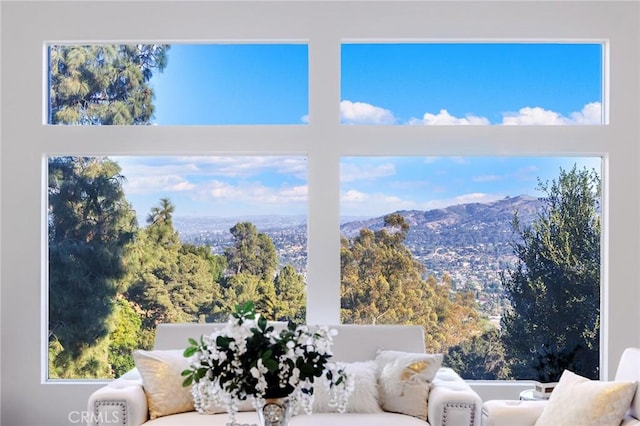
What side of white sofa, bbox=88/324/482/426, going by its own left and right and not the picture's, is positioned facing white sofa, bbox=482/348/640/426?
left

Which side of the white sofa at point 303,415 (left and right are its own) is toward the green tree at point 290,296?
back

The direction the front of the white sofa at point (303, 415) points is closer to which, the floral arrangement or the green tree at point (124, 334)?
the floral arrangement

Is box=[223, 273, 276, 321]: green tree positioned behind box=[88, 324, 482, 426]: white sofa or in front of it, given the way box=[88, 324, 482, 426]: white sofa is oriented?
behind

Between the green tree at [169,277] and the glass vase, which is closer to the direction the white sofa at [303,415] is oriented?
the glass vase

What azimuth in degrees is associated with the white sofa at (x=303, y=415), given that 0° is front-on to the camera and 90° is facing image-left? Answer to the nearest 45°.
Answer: approximately 0°
